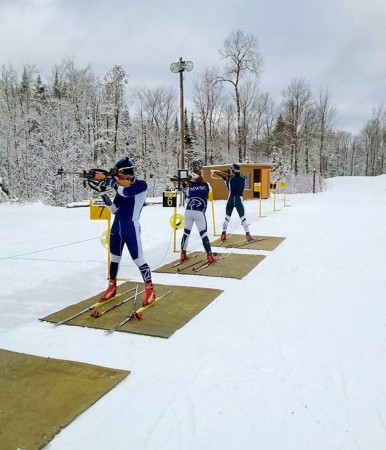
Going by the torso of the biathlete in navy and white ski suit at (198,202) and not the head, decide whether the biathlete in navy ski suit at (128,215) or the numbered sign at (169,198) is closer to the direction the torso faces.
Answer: the numbered sign

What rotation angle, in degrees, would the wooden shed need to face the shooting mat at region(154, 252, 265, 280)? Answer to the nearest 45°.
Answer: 0° — it already faces it

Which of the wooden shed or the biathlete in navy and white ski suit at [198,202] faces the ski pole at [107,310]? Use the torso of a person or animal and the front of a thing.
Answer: the wooden shed

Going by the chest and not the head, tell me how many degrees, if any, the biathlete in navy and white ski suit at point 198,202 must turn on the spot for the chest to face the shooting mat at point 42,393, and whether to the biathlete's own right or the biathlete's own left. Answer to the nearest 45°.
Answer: approximately 180°

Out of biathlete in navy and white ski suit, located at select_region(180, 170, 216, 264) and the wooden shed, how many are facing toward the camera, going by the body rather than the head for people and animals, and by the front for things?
1

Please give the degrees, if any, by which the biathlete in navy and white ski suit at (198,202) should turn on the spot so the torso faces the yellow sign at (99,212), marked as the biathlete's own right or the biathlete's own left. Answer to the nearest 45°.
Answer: approximately 135° to the biathlete's own left

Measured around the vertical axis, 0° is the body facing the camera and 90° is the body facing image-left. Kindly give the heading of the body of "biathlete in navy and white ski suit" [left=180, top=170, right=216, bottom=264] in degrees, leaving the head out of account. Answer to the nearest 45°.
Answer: approximately 180°

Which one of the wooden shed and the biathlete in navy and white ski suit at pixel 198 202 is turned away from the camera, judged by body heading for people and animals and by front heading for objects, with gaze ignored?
the biathlete in navy and white ski suit

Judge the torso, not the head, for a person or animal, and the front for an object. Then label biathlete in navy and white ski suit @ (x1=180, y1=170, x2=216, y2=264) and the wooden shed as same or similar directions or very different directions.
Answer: very different directions

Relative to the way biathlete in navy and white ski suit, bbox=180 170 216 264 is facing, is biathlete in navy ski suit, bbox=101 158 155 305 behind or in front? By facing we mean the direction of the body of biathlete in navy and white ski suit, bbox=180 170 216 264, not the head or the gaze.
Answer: behind

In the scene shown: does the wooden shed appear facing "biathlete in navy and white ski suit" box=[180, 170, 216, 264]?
yes
